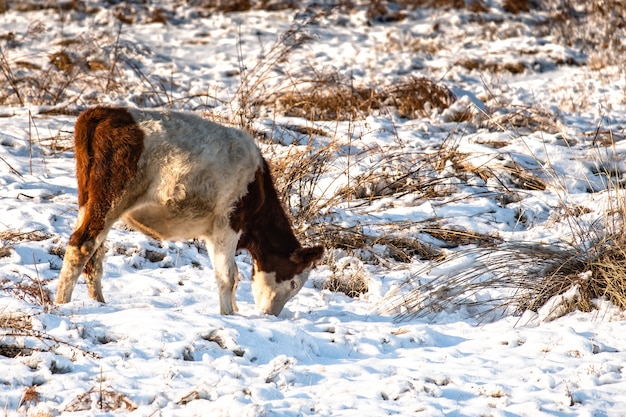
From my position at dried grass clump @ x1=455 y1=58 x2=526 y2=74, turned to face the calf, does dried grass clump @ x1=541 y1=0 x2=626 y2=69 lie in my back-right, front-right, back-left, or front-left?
back-left

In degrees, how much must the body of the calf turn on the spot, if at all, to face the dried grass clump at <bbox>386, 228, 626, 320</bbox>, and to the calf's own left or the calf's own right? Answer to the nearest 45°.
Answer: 0° — it already faces it

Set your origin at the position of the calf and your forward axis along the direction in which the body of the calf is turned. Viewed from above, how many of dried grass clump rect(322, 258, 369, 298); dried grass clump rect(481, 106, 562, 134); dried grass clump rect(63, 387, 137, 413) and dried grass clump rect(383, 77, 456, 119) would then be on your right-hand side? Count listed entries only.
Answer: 1

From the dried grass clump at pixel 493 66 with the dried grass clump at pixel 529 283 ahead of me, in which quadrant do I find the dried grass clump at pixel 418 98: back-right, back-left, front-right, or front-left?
front-right

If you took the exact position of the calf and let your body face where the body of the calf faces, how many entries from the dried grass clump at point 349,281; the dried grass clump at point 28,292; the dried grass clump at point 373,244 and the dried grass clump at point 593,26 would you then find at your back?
1

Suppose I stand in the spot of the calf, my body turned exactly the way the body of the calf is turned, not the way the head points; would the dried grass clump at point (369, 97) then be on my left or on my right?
on my left

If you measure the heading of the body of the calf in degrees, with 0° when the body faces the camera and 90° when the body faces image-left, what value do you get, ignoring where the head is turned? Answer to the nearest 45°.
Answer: approximately 270°

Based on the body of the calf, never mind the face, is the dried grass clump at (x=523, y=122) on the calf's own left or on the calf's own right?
on the calf's own left

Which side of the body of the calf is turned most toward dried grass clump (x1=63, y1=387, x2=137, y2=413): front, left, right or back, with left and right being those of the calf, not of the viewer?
right

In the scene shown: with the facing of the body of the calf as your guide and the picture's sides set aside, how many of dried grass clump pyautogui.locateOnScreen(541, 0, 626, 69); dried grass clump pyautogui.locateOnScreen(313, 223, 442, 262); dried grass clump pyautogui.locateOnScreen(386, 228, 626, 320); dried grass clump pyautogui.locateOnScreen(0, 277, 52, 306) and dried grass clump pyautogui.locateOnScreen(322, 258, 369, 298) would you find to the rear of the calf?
1

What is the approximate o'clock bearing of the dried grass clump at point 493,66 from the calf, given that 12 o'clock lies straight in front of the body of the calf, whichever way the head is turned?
The dried grass clump is roughly at 10 o'clock from the calf.

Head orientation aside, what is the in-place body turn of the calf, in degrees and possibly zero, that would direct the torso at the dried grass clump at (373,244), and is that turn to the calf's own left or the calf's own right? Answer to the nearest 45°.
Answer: approximately 45° to the calf's own left

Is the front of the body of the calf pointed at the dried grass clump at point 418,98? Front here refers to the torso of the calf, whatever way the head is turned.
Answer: no

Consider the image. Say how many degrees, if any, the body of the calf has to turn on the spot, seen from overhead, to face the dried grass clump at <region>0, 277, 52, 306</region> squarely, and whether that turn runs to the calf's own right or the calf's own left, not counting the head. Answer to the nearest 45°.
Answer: approximately 180°
